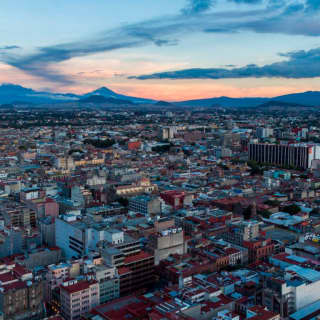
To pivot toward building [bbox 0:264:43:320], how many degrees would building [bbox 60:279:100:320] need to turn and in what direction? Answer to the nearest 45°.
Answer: approximately 135° to its right

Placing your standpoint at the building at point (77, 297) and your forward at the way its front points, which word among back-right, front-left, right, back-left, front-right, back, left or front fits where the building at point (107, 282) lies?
left

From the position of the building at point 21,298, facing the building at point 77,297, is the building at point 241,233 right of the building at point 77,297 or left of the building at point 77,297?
left

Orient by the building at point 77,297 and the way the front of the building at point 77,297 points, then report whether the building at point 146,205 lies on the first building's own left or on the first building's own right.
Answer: on the first building's own left

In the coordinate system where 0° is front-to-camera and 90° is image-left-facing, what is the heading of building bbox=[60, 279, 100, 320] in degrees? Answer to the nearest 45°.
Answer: approximately 315°

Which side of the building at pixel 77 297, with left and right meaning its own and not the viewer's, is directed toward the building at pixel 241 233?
left

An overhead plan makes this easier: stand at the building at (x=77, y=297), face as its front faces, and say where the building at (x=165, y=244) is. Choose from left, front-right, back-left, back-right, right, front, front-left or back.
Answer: left
